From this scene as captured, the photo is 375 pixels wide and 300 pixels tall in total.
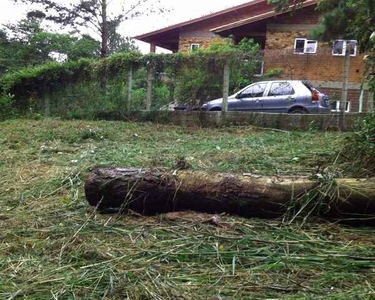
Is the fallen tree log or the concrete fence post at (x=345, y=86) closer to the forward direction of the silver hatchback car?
the fallen tree log

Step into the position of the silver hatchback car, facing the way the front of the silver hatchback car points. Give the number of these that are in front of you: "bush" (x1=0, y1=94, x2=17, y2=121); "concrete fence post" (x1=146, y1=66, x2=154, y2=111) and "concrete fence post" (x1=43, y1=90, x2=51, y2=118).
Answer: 3

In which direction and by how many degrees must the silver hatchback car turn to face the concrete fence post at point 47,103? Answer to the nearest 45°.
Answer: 0° — it already faces it

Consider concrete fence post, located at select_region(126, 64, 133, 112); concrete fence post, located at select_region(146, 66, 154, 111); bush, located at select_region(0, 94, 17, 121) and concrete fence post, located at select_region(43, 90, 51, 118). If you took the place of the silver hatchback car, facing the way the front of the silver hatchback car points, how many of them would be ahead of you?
4

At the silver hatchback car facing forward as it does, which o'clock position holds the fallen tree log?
The fallen tree log is roughly at 9 o'clock from the silver hatchback car.

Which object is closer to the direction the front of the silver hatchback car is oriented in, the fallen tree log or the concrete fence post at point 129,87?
the concrete fence post

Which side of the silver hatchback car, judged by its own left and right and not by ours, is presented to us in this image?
left

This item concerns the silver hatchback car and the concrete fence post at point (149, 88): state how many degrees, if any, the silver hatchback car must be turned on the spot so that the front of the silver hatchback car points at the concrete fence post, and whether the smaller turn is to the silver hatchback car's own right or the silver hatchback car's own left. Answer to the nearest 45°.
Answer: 0° — it already faces it

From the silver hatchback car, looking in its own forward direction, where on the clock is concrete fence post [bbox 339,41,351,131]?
The concrete fence post is roughly at 7 o'clock from the silver hatchback car.

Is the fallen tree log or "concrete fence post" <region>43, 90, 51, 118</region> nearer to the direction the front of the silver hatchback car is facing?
the concrete fence post

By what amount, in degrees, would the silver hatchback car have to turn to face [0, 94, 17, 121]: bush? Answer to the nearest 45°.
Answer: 0° — it already faces it
